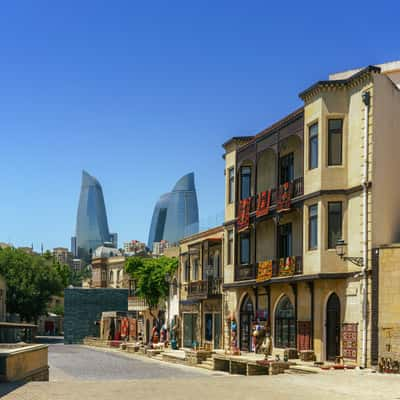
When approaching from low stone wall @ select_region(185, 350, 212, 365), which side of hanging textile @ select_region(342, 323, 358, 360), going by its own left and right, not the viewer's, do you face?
right

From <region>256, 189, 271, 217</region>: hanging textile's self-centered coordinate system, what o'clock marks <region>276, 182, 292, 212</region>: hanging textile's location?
<region>276, 182, 292, 212</region>: hanging textile is roughly at 10 o'clock from <region>256, 189, 271, 217</region>: hanging textile.

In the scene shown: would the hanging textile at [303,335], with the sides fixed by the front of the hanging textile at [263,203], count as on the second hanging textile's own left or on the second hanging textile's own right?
on the second hanging textile's own left

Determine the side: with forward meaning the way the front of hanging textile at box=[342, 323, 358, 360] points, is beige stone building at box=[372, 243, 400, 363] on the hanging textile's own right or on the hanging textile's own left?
on the hanging textile's own left
